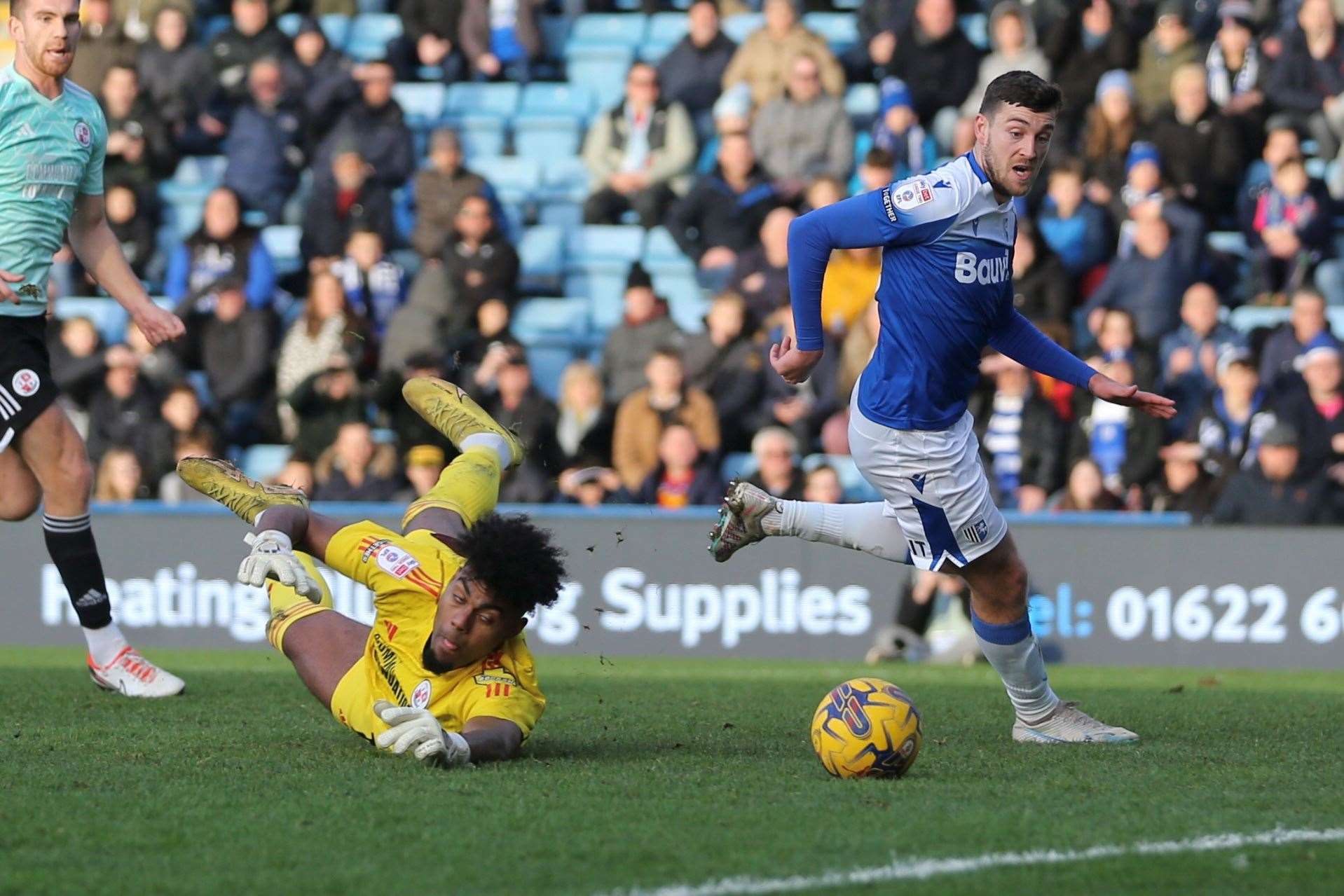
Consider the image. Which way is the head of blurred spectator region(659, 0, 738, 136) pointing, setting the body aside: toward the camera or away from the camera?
toward the camera

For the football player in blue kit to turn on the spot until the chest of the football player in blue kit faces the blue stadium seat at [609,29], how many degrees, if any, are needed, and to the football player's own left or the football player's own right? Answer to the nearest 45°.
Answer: approximately 135° to the football player's own left

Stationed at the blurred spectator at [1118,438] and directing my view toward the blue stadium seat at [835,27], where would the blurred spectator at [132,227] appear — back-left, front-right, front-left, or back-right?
front-left

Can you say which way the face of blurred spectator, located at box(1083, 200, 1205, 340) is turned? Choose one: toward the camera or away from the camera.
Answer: toward the camera

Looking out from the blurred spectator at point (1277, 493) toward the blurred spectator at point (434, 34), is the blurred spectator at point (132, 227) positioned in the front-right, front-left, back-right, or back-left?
front-left

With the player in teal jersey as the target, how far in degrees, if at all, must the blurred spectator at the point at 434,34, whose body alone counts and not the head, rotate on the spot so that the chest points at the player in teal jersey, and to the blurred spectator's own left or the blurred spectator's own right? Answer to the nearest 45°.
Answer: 0° — they already face them

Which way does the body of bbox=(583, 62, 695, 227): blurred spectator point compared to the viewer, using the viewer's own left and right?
facing the viewer

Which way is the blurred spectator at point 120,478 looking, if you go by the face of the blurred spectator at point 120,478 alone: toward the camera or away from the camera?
toward the camera

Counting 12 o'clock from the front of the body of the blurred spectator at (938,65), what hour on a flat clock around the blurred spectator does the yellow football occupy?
The yellow football is roughly at 12 o'clock from the blurred spectator.

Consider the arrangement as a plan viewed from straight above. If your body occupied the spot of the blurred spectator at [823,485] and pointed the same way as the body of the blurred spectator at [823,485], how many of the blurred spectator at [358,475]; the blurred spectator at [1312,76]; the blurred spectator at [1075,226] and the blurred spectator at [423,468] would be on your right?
2

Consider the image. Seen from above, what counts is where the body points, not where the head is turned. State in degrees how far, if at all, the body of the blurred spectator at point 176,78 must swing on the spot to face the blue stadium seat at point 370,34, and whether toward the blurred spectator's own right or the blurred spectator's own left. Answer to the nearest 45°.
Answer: approximately 90° to the blurred spectator's own left

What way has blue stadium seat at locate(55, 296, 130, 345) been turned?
toward the camera

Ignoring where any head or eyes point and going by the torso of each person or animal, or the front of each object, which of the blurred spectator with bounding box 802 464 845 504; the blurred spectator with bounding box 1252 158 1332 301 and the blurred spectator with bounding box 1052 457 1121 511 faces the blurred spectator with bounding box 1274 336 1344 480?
the blurred spectator with bounding box 1252 158 1332 301

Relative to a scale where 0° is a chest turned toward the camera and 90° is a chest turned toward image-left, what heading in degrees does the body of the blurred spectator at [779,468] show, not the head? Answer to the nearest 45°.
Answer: approximately 0°

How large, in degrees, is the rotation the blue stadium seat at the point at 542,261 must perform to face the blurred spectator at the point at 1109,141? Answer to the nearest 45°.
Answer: approximately 90° to its left

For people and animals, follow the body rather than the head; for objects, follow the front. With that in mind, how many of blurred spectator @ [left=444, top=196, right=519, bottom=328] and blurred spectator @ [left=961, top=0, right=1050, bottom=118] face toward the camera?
2
